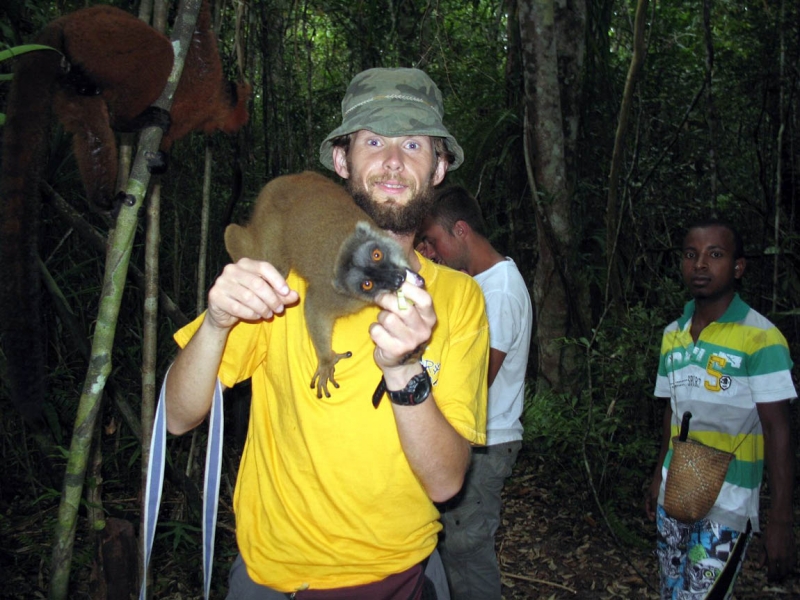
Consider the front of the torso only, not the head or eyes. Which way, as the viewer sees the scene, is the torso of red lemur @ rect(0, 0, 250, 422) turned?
to the viewer's right

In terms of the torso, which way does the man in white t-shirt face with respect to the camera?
to the viewer's left

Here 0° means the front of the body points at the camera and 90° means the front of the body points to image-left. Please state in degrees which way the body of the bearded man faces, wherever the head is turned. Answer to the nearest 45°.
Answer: approximately 0°

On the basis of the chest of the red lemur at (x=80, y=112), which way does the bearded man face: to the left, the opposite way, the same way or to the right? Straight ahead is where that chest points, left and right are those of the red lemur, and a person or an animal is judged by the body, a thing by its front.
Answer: to the right

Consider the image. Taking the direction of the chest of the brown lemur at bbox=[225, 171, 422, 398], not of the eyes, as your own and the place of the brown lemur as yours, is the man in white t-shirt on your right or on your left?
on your left

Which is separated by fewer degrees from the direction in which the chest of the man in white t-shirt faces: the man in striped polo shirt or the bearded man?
the bearded man

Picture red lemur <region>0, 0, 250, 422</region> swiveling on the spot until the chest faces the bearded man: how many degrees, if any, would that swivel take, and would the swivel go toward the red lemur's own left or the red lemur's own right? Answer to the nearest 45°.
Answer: approximately 45° to the red lemur's own right
